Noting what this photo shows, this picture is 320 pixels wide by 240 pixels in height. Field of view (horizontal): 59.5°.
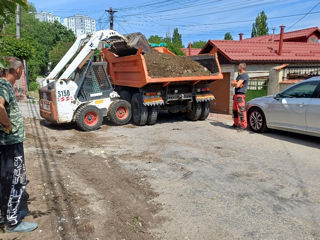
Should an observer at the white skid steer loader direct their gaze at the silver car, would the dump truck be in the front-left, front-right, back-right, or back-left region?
front-left

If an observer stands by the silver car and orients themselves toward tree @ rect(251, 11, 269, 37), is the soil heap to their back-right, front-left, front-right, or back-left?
front-left

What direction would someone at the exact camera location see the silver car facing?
facing away from the viewer and to the left of the viewer

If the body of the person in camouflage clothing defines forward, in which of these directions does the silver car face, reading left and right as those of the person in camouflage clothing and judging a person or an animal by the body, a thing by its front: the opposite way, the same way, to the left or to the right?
to the left

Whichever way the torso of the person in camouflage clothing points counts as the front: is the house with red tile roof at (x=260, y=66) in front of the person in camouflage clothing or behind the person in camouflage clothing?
in front

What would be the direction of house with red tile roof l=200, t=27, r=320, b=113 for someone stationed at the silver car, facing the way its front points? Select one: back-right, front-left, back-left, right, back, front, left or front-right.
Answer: front-right

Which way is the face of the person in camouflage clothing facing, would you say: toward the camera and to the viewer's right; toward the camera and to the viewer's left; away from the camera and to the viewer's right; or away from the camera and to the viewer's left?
away from the camera and to the viewer's right

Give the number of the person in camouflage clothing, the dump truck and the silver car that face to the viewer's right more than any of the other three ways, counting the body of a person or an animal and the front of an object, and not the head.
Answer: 1

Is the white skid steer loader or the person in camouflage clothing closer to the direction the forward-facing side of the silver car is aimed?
the white skid steer loader

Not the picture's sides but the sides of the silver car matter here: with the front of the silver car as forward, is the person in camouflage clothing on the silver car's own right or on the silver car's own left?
on the silver car's own left
